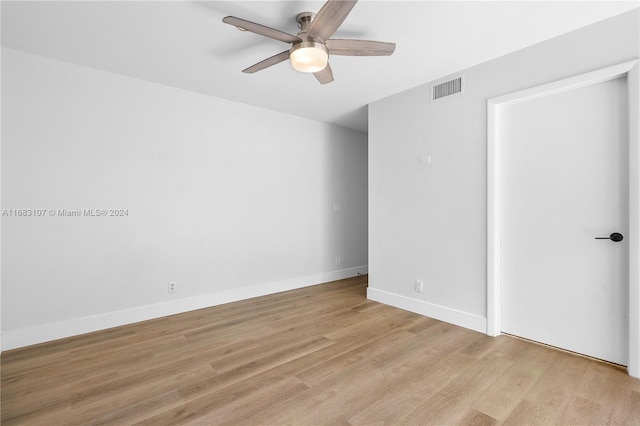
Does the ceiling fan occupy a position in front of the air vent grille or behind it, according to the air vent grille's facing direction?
in front

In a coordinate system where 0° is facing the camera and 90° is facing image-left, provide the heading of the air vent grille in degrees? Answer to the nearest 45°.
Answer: approximately 45°
